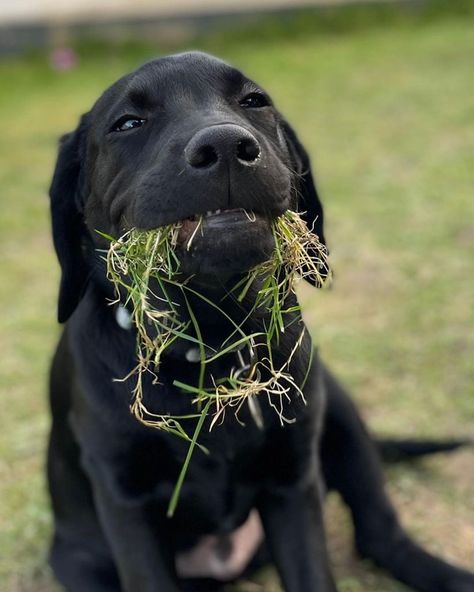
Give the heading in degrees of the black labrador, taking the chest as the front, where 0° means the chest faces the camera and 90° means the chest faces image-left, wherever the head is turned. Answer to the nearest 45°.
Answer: approximately 0°
